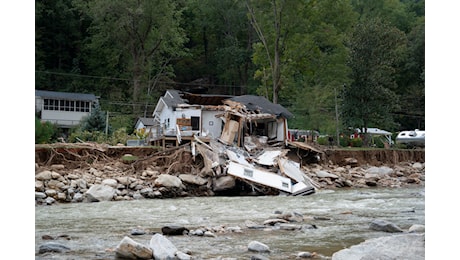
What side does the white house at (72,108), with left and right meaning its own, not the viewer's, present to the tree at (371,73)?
left

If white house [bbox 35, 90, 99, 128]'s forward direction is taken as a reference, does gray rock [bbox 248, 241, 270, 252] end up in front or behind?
in front

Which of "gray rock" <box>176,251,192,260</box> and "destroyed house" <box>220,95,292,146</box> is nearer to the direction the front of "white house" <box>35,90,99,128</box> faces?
the gray rock

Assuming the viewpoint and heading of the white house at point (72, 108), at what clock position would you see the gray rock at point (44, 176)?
The gray rock is roughly at 12 o'clock from the white house.

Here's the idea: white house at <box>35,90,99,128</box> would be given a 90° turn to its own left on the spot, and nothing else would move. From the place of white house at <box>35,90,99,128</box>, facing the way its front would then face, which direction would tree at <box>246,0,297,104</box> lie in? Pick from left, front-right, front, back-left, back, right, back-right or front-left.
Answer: front

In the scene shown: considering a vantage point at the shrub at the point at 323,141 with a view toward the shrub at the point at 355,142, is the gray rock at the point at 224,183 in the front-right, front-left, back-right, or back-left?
back-right

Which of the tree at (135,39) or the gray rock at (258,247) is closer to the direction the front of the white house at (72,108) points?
the gray rock

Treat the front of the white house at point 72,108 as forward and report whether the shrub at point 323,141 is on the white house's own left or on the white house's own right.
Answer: on the white house's own left

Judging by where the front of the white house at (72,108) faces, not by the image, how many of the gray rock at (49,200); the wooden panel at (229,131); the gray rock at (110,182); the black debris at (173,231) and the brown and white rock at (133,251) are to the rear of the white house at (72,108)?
0

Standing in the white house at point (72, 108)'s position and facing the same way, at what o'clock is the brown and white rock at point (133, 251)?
The brown and white rock is roughly at 12 o'clock from the white house.

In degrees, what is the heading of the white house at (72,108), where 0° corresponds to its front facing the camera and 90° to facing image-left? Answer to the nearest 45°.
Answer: approximately 0°

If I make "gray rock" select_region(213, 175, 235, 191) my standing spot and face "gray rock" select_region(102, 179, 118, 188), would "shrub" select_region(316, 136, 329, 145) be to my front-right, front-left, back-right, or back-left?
back-right

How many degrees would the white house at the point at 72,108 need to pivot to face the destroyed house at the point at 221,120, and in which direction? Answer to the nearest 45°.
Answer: approximately 45° to its left

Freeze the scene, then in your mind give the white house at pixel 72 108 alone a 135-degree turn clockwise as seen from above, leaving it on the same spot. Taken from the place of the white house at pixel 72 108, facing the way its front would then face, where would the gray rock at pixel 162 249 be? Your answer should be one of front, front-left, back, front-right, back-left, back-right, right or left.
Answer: back-left

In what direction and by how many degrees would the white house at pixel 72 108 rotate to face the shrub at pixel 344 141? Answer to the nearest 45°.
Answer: approximately 90° to its left

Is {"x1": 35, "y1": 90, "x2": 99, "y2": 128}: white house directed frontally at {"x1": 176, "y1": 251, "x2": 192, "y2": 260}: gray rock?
yes

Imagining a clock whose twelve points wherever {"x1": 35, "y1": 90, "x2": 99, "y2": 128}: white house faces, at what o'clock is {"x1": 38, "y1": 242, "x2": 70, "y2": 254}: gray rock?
The gray rock is roughly at 12 o'clock from the white house.

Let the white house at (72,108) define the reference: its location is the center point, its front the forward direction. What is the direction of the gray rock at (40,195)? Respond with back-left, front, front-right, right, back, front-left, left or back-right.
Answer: front

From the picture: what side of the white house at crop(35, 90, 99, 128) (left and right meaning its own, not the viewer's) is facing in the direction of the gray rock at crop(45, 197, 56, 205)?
front

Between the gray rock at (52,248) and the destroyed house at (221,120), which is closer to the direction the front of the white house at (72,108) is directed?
the gray rock

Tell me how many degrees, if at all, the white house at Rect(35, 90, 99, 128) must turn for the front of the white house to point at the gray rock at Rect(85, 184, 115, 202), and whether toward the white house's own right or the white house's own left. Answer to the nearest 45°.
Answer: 0° — it already faces it

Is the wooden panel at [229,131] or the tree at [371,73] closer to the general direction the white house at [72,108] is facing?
the wooden panel

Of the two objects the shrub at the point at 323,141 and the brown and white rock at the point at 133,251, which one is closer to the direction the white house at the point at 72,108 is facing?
the brown and white rock
